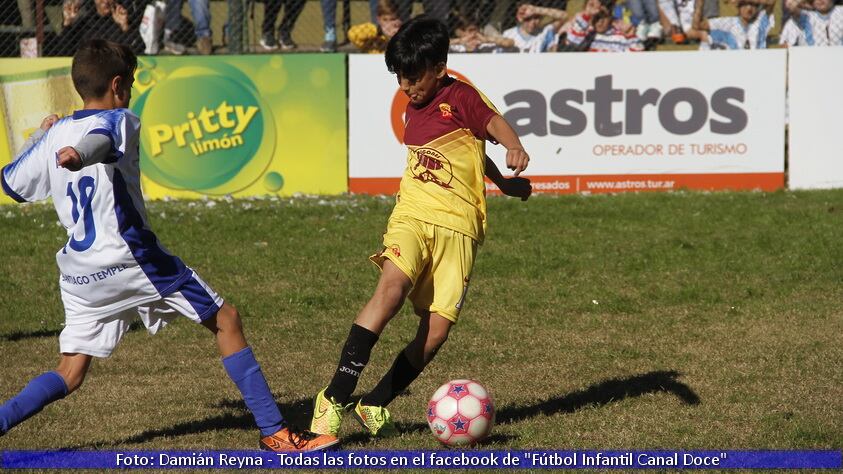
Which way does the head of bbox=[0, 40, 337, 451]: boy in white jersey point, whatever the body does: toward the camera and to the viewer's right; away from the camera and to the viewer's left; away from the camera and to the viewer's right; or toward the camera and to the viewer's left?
away from the camera and to the viewer's right

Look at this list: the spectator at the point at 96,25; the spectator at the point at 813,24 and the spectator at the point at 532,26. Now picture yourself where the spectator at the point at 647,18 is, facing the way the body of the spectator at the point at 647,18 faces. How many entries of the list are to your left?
1

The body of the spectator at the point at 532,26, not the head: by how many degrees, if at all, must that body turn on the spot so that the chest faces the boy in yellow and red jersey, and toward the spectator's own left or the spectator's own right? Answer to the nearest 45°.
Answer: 0° — they already face them

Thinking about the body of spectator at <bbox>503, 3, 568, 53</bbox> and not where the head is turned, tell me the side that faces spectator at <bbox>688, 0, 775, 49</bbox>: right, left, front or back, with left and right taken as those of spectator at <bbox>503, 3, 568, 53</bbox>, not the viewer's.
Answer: left

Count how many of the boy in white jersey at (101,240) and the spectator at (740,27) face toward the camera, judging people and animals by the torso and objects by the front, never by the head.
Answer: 1

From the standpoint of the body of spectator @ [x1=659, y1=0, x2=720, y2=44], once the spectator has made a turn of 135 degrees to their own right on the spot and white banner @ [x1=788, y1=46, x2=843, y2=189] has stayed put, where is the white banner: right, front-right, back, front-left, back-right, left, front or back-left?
back

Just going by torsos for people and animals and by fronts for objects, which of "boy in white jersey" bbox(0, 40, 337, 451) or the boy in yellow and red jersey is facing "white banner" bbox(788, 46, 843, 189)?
the boy in white jersey

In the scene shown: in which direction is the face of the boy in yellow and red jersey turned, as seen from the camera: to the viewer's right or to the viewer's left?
to the viewer's left

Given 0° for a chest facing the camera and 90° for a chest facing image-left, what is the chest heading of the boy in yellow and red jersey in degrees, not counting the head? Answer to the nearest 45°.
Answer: approximately 45°

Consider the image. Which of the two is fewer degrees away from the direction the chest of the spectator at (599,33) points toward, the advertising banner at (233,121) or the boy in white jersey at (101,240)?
the boy in white jersey

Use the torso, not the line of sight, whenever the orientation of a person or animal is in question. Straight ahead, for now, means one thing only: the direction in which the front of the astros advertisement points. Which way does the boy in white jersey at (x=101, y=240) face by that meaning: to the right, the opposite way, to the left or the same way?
the opposite way
